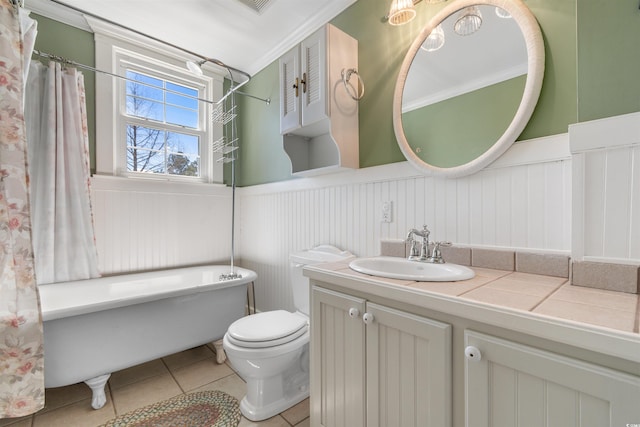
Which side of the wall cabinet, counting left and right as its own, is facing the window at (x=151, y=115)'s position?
right

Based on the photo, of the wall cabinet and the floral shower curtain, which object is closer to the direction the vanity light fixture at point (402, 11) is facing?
the floral shower curtain

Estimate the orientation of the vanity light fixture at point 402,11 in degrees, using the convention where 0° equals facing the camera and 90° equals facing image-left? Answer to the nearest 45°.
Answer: approximately 45°

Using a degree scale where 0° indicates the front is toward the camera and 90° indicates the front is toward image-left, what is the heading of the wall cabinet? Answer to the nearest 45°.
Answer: approximately 45°

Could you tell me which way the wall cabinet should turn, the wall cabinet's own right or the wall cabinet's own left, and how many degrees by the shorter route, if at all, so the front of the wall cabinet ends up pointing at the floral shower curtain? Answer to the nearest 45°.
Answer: approximately 45° to the wall cabinet's own right
